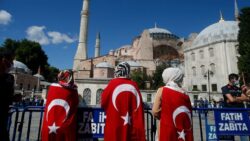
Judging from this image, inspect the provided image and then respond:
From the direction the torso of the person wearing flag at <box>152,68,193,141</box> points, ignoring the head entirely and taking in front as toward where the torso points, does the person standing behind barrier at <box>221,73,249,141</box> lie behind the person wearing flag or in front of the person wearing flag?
in front

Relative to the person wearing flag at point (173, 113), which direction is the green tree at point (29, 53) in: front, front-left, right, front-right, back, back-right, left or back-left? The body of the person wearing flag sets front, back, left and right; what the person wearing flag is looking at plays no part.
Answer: front-left

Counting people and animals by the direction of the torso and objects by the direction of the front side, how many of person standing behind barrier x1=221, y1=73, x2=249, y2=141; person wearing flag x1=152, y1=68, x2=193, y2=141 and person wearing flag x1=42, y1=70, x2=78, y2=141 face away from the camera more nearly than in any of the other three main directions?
2

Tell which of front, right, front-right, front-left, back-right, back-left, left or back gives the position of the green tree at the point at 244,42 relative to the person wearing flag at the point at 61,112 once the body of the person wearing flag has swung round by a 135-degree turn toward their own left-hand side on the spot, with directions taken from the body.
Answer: back

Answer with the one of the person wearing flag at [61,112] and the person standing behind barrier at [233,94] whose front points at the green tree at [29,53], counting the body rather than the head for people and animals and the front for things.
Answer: the person wearing flag

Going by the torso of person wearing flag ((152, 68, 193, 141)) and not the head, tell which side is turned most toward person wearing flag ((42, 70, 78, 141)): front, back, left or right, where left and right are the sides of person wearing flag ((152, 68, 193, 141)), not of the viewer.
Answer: left

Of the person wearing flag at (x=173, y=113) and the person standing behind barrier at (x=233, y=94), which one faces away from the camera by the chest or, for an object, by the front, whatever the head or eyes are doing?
the person wearing flag

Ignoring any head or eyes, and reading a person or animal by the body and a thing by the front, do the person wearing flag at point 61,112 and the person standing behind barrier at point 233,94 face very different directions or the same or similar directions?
very different directions

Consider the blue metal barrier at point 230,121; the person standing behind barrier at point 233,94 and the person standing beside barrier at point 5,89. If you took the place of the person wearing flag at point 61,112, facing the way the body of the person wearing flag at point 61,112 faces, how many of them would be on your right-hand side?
2

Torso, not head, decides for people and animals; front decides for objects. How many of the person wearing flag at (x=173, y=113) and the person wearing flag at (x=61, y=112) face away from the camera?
2

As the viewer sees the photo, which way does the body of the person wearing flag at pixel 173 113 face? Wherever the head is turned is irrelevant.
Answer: away from the camera

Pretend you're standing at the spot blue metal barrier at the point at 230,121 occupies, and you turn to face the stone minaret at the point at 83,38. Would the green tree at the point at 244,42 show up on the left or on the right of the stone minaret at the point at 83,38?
right

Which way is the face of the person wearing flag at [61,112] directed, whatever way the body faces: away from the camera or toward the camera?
away from the camera

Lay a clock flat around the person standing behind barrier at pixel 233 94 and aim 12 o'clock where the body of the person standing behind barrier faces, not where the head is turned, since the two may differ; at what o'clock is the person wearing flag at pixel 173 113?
The person wearing flag is roughly at 2 o'clock from the person standing behind barrier.

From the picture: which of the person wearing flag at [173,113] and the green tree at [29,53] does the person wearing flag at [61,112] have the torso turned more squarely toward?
the green tree

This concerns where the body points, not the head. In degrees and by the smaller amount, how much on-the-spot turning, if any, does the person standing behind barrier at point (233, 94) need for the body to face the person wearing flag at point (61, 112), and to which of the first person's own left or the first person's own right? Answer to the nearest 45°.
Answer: approximately 90° to the first person's own right

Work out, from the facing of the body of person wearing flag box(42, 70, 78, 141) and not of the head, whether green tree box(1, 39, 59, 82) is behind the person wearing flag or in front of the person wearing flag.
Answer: in front

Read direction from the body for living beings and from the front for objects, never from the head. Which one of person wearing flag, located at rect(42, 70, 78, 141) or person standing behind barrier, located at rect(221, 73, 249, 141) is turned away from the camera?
the person wearing flag

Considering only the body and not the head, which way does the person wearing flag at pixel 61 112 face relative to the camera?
away from the camera

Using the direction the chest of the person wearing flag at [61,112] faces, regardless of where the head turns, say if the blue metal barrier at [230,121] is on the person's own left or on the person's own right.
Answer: on the person's own right
